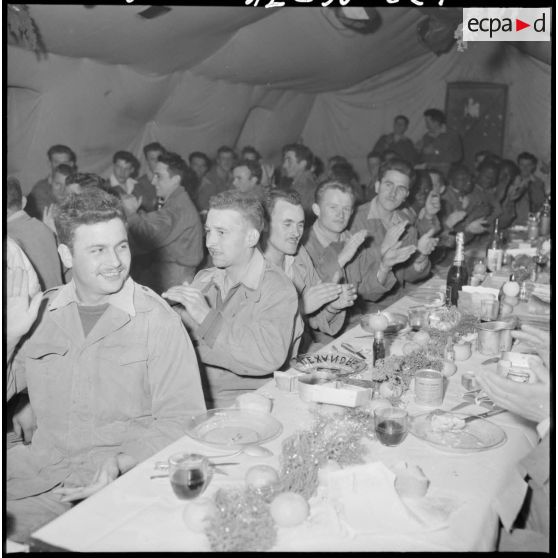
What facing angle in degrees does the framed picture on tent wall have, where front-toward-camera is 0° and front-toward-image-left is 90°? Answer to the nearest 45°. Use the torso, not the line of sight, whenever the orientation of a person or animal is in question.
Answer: approximately 0°

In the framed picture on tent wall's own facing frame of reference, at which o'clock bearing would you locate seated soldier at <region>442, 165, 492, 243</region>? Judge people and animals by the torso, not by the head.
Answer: The seated soldier is roughly at 12 o'clock from the framed picture on tent wall.

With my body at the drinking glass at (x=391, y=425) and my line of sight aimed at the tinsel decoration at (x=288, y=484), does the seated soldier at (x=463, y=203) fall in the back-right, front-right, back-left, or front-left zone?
back-right

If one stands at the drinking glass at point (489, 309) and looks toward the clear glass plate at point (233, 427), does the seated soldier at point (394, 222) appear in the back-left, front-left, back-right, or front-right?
back-right

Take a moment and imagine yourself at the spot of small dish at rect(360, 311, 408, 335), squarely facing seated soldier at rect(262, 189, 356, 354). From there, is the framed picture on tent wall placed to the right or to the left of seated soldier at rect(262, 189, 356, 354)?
right

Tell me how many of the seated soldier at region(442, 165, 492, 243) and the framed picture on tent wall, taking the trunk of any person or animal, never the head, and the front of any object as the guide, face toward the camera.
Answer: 2

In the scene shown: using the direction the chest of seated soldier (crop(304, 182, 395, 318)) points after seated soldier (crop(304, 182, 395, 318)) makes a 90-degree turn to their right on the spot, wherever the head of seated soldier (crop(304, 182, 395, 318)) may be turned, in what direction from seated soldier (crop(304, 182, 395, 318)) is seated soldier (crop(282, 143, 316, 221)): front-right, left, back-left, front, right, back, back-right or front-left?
back-right
